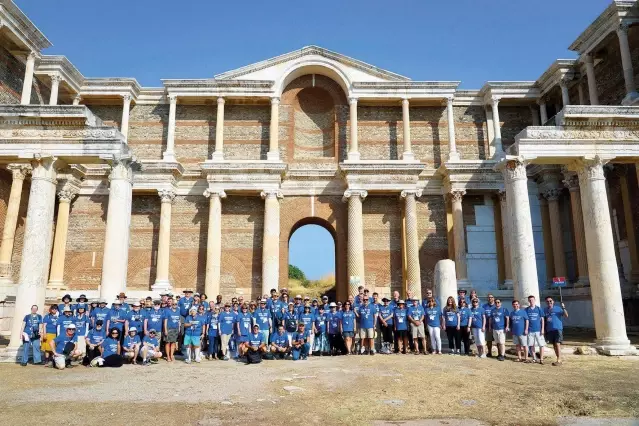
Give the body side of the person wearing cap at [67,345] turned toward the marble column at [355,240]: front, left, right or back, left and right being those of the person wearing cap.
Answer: left

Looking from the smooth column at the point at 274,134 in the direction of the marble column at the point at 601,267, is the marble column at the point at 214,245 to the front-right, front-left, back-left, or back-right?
back-right

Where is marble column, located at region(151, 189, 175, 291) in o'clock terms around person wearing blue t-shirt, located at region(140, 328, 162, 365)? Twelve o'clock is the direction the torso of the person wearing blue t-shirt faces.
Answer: The marble column is roughly at 6 o'clock from the person wearing blue t-shirt.

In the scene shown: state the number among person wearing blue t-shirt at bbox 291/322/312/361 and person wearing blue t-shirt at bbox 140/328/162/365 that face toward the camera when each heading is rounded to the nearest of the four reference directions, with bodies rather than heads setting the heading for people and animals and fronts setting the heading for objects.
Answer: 2

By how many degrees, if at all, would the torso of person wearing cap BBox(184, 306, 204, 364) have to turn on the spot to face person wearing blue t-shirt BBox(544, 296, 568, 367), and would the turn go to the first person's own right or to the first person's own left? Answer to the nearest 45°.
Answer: approximately 90° to the first person's own left

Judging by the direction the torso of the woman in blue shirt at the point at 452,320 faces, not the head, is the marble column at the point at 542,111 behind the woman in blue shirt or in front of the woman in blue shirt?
behind

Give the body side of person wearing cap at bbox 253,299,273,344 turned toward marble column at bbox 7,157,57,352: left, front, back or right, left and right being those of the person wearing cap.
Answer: right

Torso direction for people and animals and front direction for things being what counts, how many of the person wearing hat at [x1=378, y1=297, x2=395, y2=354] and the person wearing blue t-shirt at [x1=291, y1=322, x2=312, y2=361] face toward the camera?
2

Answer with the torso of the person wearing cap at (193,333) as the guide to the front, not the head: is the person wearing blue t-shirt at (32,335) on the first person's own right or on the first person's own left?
on the first person's own right

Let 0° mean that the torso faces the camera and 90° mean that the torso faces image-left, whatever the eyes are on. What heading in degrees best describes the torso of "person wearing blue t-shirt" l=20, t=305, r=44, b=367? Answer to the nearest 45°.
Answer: approximately 0°

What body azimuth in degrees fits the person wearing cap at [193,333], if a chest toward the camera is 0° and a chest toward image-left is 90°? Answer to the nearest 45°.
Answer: approximately 0°
